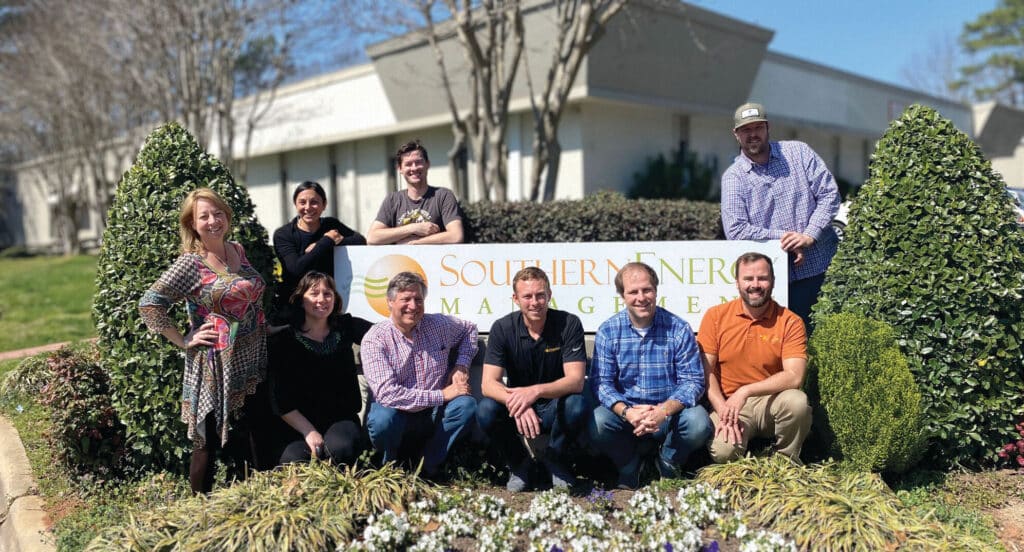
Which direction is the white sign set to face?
toward the camera

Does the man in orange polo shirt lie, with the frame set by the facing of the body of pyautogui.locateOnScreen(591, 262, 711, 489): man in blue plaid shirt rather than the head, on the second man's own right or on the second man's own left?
on the second man's own left

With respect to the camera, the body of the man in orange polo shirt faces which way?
toward the camera

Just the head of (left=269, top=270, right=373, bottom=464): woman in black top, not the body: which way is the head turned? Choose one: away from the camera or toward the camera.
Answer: toward the camera

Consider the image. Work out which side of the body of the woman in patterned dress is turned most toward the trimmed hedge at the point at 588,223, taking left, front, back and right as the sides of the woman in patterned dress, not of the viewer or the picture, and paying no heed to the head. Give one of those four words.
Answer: left

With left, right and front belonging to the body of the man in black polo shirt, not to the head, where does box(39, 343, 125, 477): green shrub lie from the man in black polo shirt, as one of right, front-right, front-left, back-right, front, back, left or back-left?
right

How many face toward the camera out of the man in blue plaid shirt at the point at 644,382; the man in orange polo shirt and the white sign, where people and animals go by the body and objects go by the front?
3

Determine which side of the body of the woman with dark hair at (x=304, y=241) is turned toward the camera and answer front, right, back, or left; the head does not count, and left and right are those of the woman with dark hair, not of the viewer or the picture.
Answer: front

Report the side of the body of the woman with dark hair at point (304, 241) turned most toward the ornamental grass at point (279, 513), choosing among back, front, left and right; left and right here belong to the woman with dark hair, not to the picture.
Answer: front

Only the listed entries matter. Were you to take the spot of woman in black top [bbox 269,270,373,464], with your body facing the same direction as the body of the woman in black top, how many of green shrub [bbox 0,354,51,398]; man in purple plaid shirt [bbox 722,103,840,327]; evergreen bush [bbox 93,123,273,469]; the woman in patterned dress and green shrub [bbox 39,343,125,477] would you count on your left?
1

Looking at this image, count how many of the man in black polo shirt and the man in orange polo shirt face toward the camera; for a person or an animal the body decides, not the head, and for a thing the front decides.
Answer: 2

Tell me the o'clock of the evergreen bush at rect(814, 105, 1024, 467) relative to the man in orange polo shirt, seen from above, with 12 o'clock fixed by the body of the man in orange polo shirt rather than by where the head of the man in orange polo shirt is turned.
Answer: The evergreen bush is roughly at 8 o'clock from the man in orange polo shirt.

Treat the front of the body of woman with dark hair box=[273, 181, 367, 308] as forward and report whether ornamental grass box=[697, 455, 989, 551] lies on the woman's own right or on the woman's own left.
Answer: on the woman's own left

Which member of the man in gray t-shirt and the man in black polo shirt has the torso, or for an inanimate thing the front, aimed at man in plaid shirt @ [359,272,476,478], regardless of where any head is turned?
the man in gray t-shirt

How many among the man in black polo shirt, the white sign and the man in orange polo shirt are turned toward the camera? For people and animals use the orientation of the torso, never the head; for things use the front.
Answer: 3
